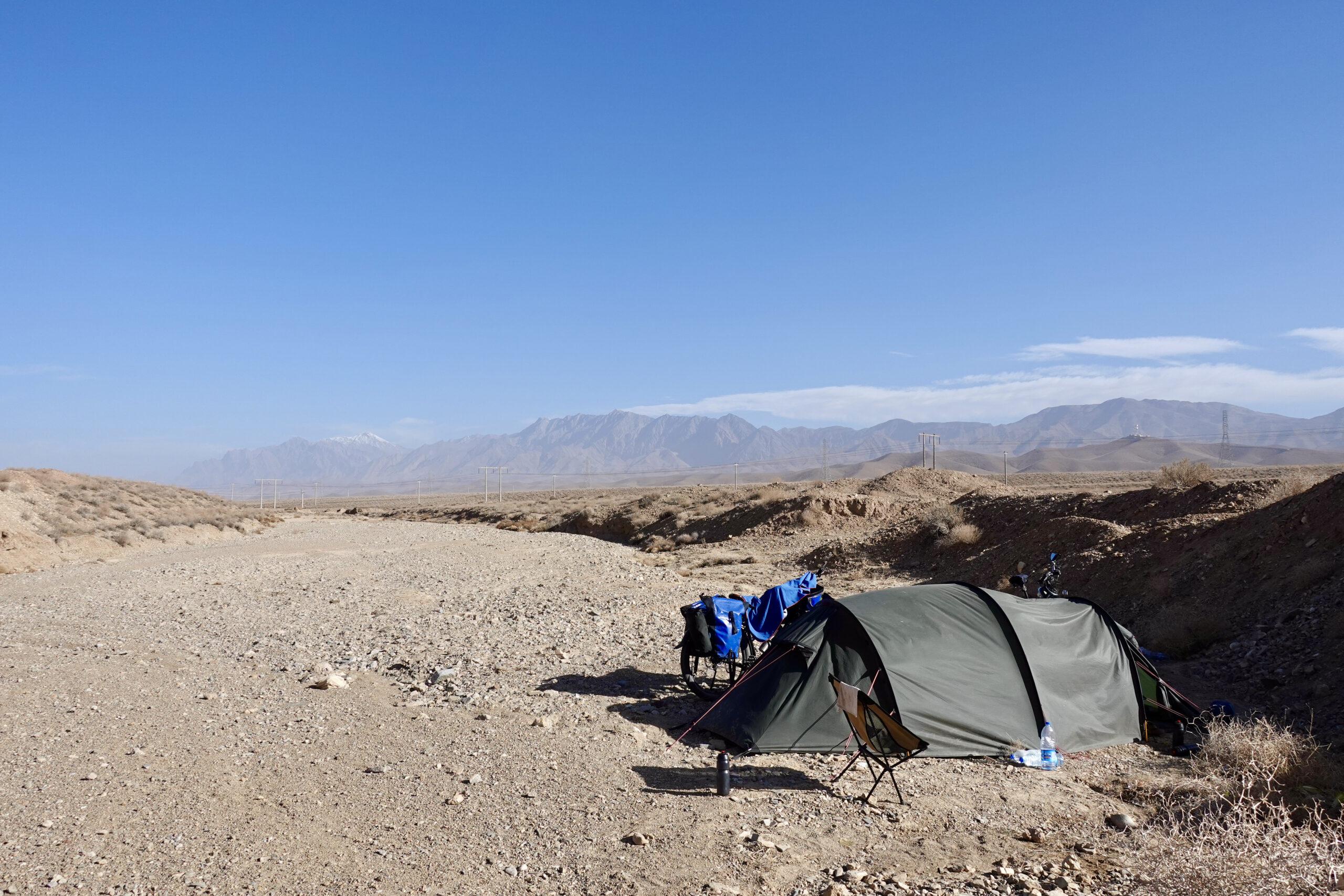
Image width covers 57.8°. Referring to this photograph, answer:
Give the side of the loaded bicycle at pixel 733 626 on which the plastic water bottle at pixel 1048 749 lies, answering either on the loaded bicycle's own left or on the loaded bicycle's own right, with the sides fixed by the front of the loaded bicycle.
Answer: on the loaded bicycle's own right

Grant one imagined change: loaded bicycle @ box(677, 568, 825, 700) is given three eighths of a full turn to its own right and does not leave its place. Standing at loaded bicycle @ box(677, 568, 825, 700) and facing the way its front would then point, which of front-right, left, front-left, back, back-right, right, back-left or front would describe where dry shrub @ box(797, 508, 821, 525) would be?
back

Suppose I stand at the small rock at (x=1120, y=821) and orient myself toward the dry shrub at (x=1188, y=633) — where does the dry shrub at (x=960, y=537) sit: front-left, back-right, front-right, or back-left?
front-left

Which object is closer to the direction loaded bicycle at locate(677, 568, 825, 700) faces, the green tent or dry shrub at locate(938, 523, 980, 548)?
the dry shrub

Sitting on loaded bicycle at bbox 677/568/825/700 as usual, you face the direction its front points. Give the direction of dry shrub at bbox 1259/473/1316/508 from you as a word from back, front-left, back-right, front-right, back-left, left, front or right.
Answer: front

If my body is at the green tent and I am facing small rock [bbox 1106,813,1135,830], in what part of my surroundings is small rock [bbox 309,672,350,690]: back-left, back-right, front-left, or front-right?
back-right

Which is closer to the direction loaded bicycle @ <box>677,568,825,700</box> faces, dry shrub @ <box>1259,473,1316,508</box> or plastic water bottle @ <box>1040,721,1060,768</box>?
the dry shrub

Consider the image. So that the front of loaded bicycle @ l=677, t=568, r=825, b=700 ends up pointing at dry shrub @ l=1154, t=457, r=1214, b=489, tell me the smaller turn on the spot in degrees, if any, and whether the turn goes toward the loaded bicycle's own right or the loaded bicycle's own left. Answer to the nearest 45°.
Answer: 0° — it already faces it

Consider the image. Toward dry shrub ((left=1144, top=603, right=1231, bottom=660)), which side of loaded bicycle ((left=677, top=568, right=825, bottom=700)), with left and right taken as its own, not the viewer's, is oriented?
front

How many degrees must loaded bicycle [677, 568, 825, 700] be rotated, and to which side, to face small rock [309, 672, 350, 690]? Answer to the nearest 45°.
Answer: approximately 135° to its left

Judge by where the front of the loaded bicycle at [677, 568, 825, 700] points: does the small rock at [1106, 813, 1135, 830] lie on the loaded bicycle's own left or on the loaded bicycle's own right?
on the loaded bicycle's own right

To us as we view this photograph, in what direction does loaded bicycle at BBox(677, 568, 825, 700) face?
facing away from the viewer and to the right of the viewer
